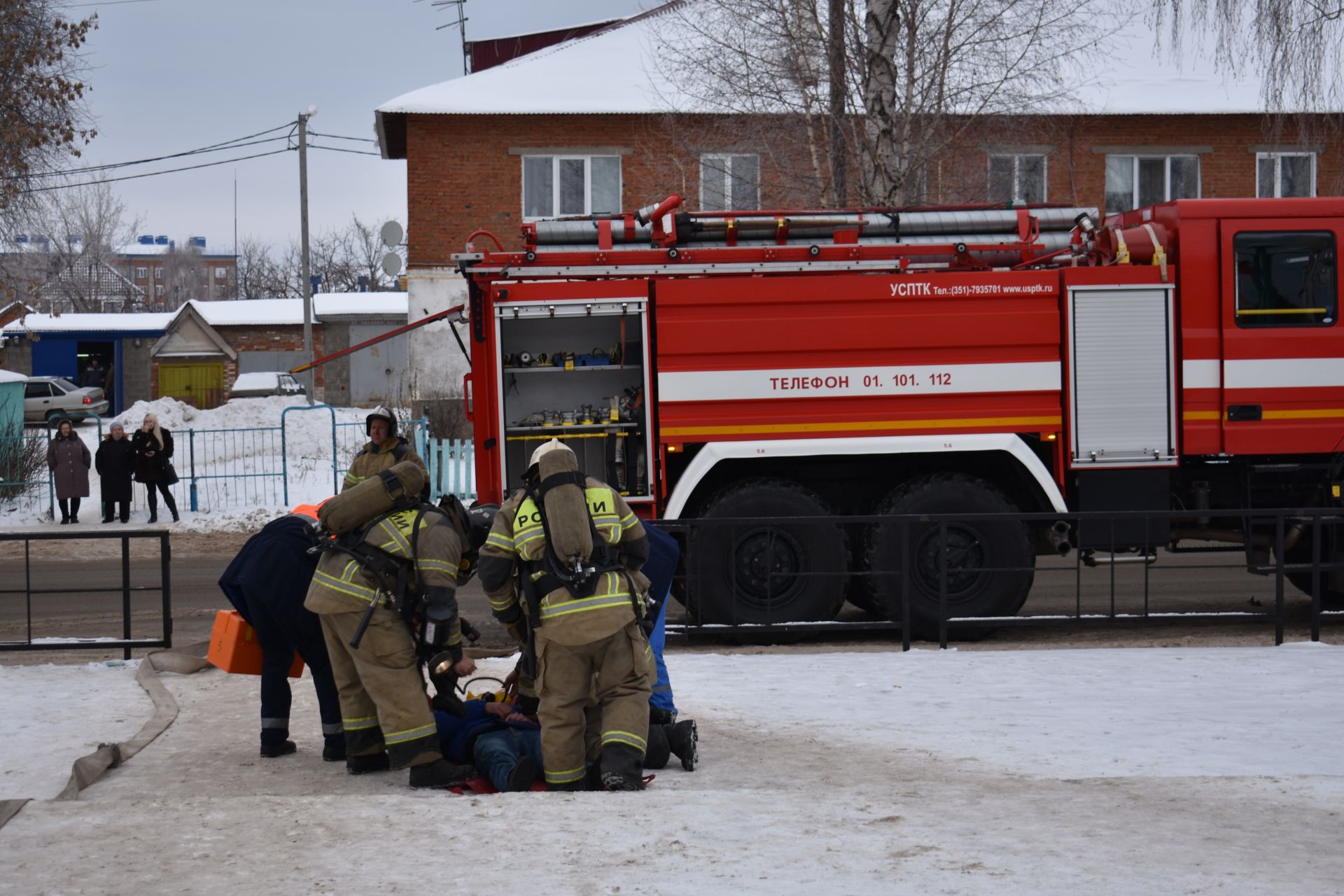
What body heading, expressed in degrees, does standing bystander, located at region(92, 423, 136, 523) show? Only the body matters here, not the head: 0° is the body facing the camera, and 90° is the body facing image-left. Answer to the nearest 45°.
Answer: approximately 0°

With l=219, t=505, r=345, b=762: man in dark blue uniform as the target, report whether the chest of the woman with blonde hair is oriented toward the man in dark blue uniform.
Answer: yes

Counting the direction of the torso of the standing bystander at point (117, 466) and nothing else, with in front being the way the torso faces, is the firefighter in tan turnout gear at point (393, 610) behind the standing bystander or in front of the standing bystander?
in front

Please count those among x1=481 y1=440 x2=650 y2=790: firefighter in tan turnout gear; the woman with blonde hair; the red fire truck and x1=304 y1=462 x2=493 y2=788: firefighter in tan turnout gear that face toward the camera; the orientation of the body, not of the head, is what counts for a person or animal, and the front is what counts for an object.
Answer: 1

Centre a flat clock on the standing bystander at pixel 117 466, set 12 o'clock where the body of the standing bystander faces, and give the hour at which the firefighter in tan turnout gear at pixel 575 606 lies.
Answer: The firefighter in tan turnout gear is roughly at 12 o'clock from the standing bystander.

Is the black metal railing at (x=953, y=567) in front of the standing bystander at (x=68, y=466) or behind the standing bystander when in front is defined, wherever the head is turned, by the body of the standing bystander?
in front

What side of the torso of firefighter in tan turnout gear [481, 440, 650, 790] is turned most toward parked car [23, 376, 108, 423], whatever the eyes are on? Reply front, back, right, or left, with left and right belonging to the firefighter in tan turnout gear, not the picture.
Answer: front

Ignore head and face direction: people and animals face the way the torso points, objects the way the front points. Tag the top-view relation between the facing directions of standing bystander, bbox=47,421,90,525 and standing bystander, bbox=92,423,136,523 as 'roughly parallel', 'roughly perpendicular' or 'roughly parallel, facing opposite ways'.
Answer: roughly parallel

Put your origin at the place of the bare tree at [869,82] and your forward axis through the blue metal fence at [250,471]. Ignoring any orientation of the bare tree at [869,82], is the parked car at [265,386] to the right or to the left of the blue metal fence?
right

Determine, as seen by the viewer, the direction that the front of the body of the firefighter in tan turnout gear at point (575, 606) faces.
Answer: away from the camera

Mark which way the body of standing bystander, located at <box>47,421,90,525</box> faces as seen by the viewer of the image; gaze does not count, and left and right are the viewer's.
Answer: facing the viewer

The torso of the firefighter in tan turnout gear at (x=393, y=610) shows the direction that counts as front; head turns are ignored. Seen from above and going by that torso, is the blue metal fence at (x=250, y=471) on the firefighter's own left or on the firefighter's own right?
on the firefighter's own left

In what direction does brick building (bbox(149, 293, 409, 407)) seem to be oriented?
toward the camera

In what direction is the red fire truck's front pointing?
to the viewer's right
